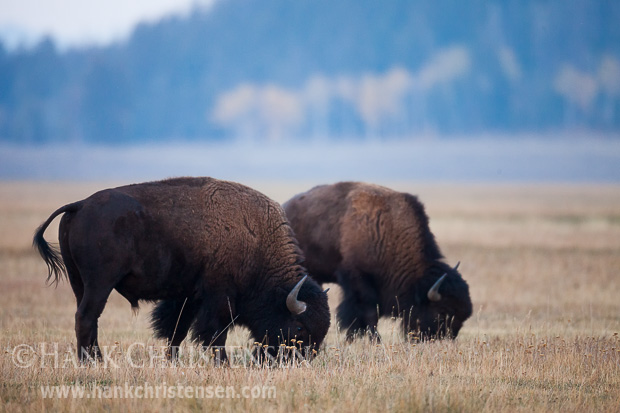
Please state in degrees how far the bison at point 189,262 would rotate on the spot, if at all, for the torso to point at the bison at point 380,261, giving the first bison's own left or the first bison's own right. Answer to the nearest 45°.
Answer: approximately 45° to the first bison's own left

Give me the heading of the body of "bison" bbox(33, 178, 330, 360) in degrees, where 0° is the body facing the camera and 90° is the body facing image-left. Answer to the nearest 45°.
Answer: approximately 270°
